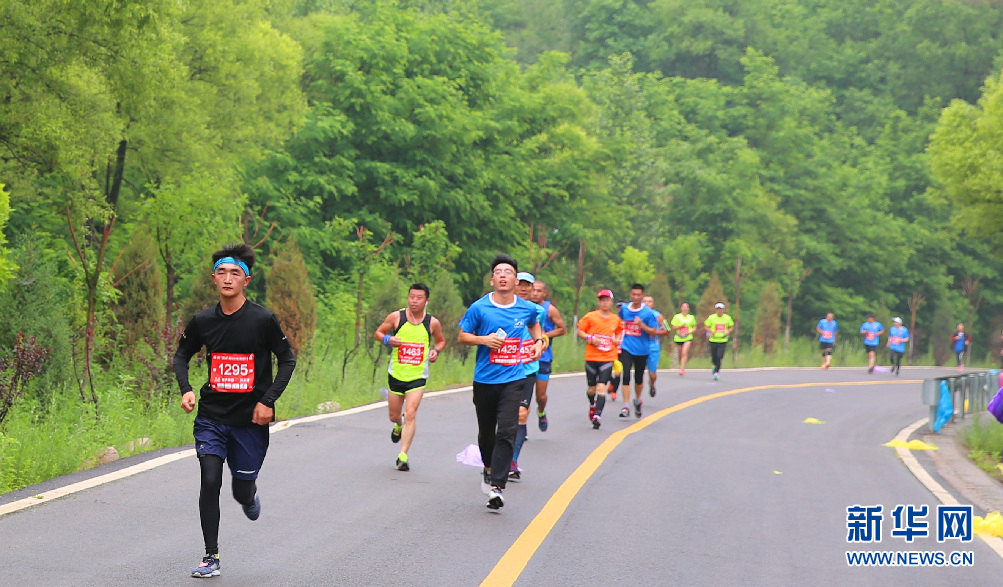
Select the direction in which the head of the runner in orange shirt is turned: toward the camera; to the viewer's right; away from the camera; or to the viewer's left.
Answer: toward the camera

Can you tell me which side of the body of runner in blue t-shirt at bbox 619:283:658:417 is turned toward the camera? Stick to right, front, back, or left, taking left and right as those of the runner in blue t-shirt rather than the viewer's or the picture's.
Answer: front

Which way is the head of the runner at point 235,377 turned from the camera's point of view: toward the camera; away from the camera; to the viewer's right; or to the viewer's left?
toward the camera

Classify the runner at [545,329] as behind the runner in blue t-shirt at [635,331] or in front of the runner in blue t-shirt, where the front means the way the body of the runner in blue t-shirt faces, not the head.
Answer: in front

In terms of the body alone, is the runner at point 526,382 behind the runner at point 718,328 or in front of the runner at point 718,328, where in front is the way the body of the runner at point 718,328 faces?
in front

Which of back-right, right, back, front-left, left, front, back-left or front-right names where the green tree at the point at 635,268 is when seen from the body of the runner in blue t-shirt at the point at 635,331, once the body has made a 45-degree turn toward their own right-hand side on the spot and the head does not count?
back-right

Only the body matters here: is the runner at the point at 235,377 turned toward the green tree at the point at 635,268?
no

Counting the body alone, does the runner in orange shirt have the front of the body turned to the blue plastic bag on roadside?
no

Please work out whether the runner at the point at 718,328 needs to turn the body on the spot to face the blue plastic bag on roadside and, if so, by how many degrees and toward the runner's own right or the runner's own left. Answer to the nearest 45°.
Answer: approximately 45° to the runner's own left

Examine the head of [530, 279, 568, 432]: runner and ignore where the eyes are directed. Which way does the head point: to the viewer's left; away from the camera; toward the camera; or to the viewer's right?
toward the camera

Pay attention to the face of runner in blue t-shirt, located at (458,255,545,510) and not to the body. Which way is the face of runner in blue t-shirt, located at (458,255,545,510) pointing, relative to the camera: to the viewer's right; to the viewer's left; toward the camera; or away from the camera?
toward the camera

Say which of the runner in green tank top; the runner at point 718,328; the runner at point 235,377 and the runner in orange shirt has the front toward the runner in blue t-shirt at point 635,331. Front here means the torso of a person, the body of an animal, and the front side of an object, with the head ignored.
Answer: the runner at point 718,328

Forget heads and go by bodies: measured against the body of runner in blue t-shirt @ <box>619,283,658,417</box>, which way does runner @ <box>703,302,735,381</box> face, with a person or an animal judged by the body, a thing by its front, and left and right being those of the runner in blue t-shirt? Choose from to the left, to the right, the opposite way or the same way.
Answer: the same way

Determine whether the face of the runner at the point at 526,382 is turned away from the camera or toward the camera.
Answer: toward the camera

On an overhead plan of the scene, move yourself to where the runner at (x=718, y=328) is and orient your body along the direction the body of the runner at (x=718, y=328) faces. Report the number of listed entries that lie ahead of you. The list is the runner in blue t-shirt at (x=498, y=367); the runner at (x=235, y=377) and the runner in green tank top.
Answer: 3

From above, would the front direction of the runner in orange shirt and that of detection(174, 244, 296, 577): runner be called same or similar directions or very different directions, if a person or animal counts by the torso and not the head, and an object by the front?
same or similar directions

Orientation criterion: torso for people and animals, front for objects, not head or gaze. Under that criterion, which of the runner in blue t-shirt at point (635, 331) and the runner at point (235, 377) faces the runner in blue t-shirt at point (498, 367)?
the runner in blue t-shirt at point (635, 331)
